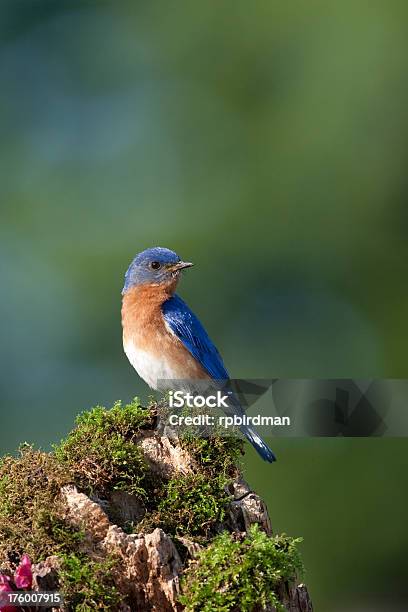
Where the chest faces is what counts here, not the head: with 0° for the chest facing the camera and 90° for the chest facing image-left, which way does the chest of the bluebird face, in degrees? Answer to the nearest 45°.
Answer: approximately 45°
